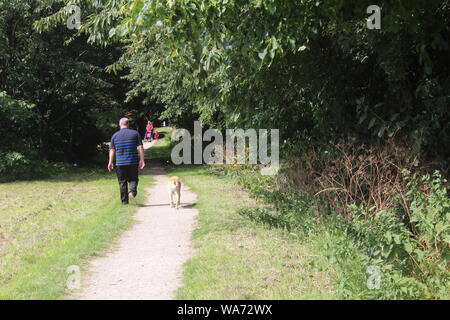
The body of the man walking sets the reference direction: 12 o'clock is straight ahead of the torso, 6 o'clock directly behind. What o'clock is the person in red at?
The person in red is roughly at 12 o'clock from the man walking.

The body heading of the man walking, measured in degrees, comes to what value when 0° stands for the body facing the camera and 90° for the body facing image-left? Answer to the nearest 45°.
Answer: approximately 180°
